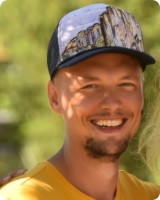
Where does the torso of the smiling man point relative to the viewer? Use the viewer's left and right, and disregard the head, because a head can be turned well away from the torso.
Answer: facing the viewer and to the right of the viewer
